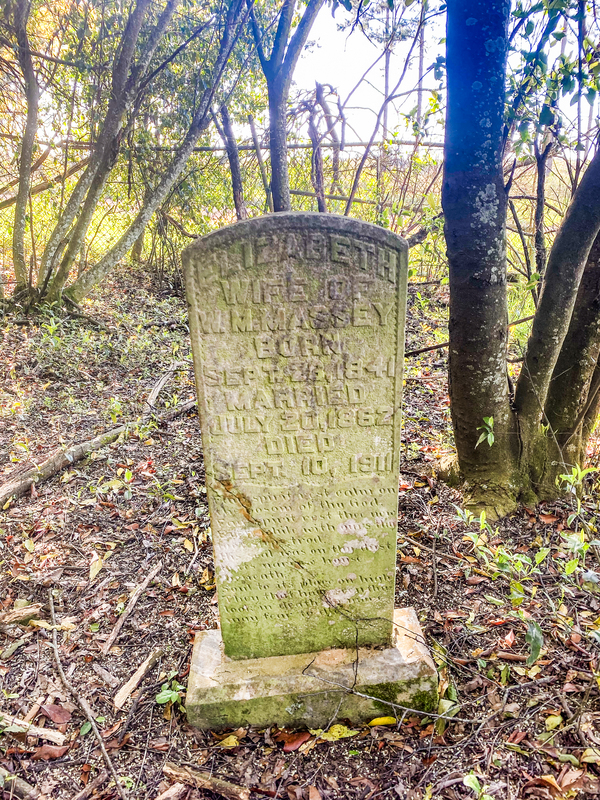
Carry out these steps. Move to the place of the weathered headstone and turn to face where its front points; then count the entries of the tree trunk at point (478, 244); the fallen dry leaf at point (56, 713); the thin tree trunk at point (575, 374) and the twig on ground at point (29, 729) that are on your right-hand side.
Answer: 2

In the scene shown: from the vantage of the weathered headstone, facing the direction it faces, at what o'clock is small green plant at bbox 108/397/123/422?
The small green plant is roughly at 5 o'clock from the weathered headstone.

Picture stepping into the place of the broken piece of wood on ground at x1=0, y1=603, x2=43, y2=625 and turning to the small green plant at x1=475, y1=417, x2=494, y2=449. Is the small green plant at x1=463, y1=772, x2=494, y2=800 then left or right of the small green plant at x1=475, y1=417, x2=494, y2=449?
right

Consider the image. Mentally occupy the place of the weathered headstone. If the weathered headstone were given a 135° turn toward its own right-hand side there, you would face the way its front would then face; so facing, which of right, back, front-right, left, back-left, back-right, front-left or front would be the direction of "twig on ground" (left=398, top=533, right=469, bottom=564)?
right

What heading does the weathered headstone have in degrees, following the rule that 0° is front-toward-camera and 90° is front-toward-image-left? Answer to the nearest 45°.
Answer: approximately 0°

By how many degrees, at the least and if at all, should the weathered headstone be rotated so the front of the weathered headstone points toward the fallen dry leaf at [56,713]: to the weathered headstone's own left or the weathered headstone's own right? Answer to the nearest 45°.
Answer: approximately 90° to the weathered headstone's own right

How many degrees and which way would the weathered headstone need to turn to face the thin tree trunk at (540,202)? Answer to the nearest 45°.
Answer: approximately 135° to its left

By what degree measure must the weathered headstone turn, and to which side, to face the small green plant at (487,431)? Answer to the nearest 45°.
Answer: approximately 135° to its left

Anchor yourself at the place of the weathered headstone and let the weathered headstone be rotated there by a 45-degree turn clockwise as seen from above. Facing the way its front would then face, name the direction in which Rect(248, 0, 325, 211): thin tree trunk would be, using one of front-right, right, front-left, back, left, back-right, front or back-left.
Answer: back-right

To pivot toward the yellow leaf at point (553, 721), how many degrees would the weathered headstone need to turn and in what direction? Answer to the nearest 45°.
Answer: approximately 90° to its left

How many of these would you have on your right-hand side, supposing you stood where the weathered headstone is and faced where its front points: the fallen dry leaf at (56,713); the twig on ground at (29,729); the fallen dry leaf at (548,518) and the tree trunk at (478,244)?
2

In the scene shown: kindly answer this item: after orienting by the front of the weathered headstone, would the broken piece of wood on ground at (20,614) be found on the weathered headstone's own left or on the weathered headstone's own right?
on the weathered headstone's own right
